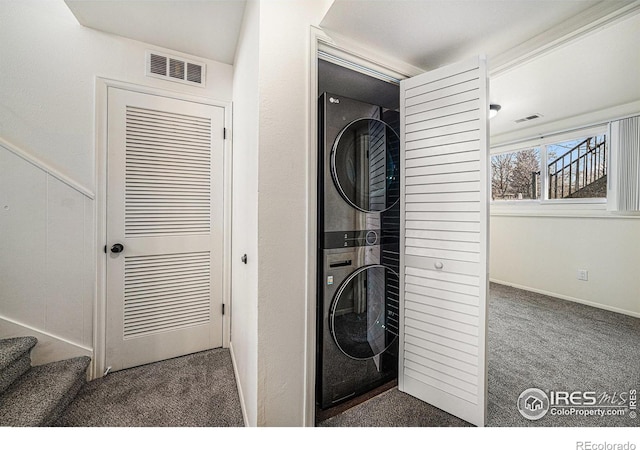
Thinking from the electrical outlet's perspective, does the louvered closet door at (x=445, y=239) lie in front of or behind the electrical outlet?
in front

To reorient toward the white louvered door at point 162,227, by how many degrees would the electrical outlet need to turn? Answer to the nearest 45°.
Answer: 0° — it already faces it

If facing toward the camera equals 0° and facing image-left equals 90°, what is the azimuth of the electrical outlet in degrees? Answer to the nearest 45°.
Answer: approximately 45°

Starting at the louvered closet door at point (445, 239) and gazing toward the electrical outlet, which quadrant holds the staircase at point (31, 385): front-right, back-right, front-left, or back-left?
back-left

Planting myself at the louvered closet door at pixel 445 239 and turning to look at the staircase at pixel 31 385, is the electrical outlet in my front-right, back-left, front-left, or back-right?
back-right

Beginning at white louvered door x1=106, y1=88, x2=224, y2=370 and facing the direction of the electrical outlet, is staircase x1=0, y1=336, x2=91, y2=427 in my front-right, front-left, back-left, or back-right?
back-right

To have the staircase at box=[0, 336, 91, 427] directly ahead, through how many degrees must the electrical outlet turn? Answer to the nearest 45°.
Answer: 0° — it already faces it
